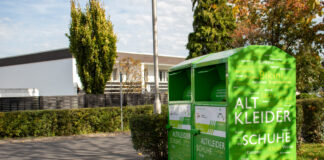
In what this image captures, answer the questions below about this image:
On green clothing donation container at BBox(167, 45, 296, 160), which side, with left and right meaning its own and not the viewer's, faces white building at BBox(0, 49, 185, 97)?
right

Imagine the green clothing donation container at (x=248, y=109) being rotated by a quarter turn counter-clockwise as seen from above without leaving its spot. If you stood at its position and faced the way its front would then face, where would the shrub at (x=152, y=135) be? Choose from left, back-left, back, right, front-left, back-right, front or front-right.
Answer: back

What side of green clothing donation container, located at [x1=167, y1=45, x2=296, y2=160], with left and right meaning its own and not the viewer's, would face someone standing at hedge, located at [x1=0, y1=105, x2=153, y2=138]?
right

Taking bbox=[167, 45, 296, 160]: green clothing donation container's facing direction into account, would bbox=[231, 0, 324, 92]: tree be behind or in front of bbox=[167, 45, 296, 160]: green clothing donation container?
behind

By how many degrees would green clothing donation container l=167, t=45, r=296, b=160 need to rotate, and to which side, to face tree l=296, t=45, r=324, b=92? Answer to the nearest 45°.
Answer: approximately 135° to its right

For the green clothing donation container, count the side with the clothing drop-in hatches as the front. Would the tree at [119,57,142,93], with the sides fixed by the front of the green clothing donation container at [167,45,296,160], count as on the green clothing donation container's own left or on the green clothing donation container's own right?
on the green clothing donation container's own right

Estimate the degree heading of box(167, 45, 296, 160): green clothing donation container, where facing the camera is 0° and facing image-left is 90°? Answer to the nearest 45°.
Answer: approximately 45°

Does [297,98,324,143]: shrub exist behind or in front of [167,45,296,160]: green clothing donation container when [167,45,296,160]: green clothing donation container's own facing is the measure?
behind

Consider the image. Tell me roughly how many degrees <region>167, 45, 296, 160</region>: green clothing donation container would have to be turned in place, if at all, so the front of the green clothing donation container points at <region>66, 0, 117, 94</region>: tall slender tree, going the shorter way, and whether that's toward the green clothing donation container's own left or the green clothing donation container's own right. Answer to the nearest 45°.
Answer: approximately 90° to the green clothing donation container's own right
